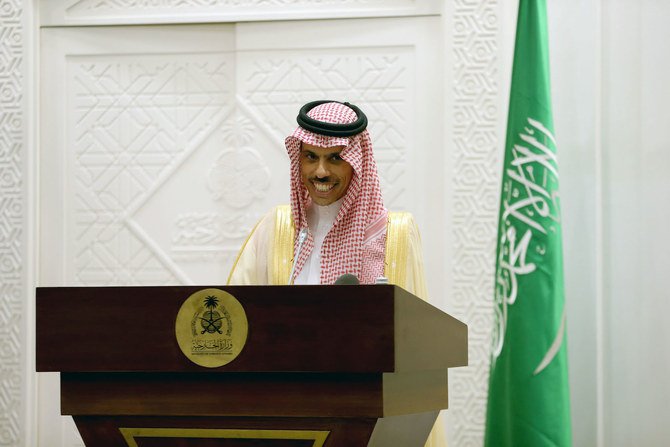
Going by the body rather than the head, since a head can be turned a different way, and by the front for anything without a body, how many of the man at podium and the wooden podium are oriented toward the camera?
2

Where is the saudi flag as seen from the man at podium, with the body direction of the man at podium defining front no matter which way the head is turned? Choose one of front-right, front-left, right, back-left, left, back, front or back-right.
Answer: back-left

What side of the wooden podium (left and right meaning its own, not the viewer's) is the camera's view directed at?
front

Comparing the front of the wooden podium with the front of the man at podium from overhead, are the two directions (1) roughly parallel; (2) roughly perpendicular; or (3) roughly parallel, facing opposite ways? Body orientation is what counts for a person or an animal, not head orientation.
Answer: roughly parallel

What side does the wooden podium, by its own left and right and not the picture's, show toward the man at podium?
back

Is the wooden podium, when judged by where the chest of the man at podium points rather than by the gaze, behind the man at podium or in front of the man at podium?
in front

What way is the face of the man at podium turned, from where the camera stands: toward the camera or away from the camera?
toward the camera
